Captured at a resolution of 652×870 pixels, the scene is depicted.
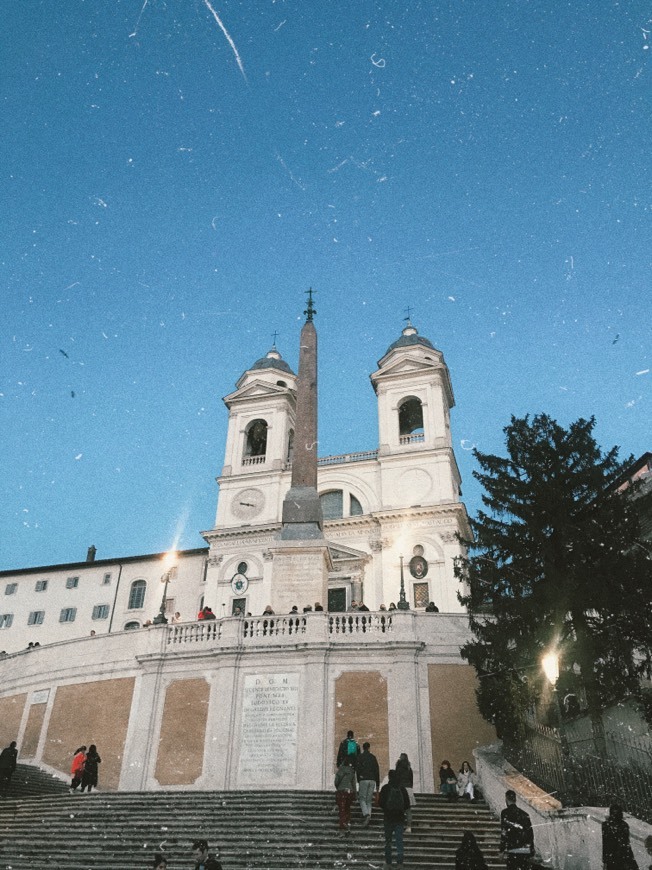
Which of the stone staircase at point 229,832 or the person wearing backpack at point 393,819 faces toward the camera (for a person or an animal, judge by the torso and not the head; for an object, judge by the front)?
the stone staircase

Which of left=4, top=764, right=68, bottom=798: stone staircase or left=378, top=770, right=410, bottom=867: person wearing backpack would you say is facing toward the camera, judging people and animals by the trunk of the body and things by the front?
the stone staircase

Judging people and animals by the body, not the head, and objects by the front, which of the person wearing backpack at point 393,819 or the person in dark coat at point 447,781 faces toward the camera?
the person in dark coat

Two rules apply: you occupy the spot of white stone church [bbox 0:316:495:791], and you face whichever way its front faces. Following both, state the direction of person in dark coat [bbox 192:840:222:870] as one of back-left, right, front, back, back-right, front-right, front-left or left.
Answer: front

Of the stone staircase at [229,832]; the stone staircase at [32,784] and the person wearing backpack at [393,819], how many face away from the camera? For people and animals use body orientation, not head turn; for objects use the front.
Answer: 1

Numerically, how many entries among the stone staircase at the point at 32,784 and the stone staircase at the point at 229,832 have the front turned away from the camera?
0

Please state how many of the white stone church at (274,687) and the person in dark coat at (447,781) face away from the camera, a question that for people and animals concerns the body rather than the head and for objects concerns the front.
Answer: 0

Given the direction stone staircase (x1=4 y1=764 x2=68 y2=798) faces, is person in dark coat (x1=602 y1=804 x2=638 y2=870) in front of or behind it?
in front

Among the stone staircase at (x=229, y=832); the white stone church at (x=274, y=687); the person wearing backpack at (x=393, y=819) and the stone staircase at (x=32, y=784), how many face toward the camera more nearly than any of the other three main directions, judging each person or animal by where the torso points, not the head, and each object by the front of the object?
3

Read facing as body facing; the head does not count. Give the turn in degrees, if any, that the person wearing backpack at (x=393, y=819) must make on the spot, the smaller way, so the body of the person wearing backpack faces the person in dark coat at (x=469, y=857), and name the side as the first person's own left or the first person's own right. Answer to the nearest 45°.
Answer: approximately 135° to the first person's own right

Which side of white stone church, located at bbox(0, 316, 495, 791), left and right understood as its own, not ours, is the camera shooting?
front

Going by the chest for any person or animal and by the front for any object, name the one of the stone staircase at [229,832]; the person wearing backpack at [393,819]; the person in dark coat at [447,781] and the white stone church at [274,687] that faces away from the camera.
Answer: the person wearing backpack

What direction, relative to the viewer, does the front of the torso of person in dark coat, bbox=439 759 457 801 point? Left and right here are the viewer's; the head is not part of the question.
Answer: facing the viewer

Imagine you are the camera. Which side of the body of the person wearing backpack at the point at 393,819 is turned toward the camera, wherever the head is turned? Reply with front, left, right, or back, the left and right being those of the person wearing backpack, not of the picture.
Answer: back

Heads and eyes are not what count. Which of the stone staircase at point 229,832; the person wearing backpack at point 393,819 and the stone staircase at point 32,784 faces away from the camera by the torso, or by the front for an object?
the person wearing backpack
